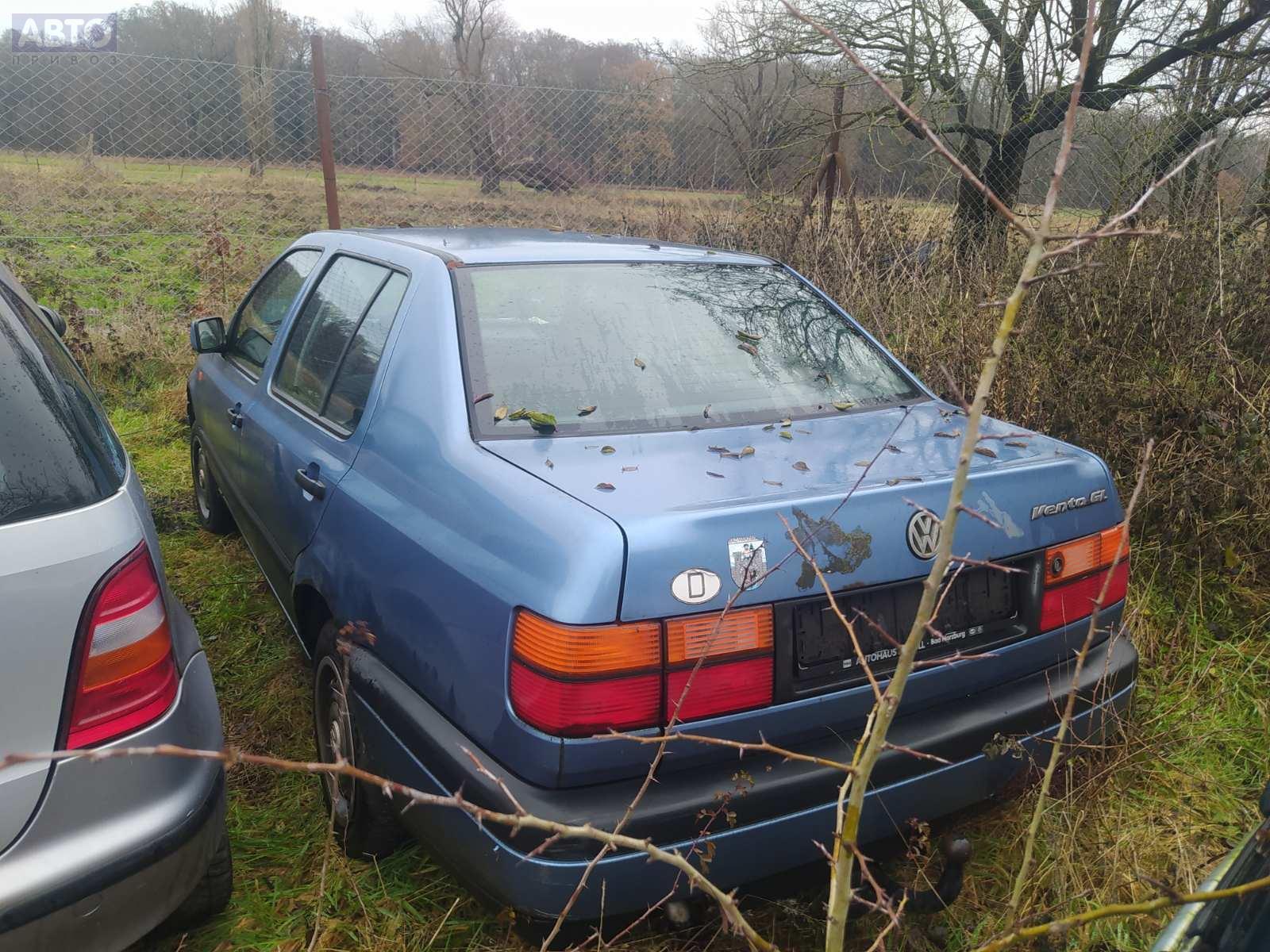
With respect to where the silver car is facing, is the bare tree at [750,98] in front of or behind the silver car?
in front

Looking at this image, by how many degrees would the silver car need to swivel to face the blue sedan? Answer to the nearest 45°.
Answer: approximately 90° to its right

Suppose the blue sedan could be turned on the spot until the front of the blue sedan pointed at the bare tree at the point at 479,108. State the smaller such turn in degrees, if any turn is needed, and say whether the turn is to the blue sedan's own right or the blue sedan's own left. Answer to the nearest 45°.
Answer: approximately 45° to the blue sedan's own right

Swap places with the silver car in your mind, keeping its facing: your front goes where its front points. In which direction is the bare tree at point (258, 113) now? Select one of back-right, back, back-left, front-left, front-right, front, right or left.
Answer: front

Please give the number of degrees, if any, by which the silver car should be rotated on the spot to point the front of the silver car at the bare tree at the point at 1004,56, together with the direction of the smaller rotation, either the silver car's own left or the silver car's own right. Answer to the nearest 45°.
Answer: approximately 45° to the silver car's own right

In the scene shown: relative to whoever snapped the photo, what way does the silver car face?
facing away from the viewer

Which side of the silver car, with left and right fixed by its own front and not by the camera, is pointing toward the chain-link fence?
front

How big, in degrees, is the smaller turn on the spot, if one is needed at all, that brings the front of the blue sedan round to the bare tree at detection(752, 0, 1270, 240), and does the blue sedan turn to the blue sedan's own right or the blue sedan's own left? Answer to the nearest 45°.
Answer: approximately 45° to the blue sedan's own right

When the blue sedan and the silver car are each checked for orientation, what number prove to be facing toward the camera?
0

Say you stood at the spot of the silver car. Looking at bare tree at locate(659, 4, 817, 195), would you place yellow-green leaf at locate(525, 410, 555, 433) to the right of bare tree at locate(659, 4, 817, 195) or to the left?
right

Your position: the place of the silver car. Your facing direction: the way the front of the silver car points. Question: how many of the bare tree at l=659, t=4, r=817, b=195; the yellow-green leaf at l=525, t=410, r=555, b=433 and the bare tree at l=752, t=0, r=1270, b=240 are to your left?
0

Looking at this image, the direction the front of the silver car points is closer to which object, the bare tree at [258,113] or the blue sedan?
the bare tree

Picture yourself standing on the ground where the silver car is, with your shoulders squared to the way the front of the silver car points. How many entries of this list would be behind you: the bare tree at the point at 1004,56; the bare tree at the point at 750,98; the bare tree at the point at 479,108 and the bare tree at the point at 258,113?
0

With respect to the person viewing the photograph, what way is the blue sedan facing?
facing away from the viewer and to the left of the viewer

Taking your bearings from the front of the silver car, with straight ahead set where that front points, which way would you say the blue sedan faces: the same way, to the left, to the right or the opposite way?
the same way

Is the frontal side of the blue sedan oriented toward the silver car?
no
